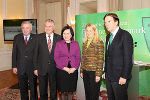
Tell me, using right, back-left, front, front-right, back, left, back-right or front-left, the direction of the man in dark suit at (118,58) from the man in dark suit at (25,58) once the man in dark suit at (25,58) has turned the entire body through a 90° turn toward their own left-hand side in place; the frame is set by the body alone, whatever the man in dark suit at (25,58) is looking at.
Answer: front-right

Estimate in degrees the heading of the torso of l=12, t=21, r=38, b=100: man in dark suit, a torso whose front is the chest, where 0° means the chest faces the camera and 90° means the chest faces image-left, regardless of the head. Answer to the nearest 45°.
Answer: approximately 0°

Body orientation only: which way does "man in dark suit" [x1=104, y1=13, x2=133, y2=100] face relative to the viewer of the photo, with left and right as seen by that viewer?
facing the viewer and to the left of the viewer
